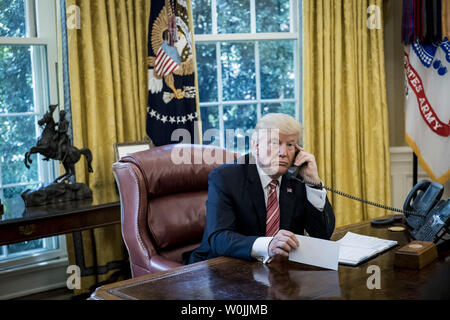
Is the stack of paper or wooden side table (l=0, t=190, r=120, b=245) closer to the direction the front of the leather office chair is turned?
the stack of paper

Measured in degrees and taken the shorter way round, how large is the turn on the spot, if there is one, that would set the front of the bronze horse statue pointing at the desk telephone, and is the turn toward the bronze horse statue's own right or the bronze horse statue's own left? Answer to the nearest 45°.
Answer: approximately 135° to the bronze horse statue's own left

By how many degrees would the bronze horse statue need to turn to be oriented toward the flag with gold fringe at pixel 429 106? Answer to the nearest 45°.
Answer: approximately 180°

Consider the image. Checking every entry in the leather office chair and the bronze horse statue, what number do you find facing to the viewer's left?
1

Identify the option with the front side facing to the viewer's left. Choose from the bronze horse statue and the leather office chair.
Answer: the bronze horse statue

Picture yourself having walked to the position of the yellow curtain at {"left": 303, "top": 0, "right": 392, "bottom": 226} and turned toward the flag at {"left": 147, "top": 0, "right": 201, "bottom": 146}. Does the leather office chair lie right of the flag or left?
left

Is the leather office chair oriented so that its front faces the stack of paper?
yes

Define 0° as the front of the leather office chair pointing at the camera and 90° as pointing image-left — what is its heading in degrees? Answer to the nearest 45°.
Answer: approximately 315°

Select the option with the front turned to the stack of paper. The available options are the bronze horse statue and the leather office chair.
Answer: the leather office chair

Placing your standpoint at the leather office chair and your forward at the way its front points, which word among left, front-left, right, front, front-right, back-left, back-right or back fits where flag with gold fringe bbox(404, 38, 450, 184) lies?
left

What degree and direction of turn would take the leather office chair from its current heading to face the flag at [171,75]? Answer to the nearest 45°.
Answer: approximately 135° to its left

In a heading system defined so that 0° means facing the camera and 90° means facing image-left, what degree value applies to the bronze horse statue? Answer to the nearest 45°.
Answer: approximately 90°
